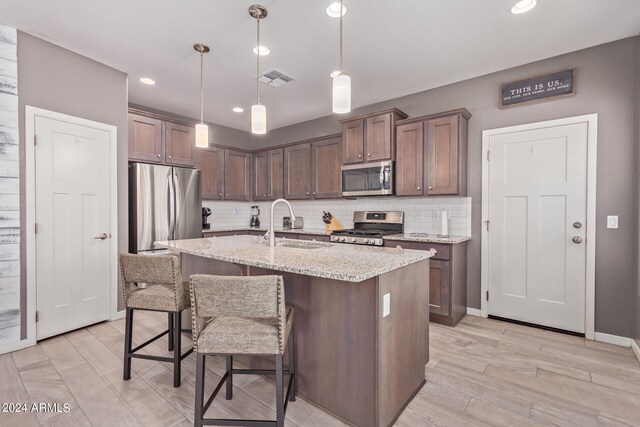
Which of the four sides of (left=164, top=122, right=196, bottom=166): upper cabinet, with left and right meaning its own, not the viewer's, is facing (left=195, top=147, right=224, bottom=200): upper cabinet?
left

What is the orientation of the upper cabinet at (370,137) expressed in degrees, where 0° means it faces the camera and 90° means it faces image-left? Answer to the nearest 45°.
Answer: approximately 45°

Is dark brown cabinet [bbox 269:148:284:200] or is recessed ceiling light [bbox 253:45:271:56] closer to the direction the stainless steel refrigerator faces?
the recessed ceiling light

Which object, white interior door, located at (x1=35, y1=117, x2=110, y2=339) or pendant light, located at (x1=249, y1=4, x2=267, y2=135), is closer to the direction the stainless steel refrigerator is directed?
the pendant light

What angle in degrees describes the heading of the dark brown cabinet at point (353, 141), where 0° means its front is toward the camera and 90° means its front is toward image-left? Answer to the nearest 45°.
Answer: approximately 45°

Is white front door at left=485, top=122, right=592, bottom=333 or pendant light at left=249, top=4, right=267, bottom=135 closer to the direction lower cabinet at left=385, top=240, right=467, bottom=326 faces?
the pendant light

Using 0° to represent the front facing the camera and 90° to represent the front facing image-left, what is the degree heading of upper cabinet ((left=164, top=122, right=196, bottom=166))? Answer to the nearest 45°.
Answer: approximately 315°
